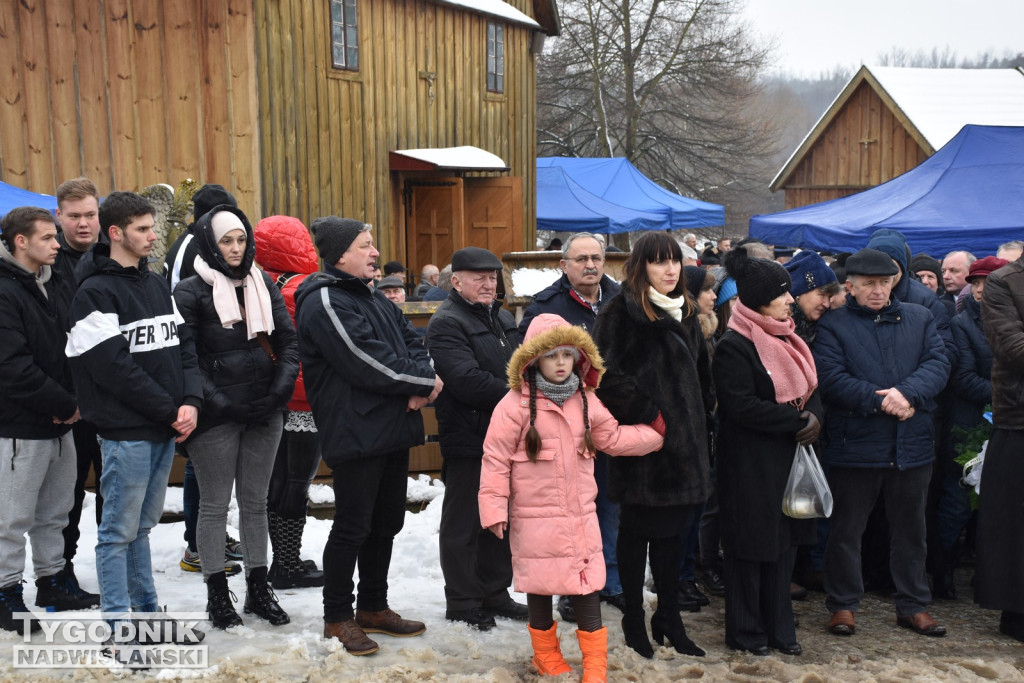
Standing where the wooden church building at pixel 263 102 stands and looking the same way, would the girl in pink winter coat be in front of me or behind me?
in front

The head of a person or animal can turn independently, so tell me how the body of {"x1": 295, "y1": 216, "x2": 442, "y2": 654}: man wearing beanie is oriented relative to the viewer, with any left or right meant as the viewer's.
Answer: facing to the right of the viewer

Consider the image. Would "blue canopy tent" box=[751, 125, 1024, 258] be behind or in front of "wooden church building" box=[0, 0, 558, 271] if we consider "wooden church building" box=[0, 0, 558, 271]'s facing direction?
in front

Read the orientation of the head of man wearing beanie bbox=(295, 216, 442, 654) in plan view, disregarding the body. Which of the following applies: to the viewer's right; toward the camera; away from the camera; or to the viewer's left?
to the viewer's right

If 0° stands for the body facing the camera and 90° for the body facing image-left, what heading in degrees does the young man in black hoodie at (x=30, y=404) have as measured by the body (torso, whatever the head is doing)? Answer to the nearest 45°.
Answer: approximately 315°

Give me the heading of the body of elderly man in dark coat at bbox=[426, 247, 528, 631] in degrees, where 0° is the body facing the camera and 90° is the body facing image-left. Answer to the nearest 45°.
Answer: approximately 315°

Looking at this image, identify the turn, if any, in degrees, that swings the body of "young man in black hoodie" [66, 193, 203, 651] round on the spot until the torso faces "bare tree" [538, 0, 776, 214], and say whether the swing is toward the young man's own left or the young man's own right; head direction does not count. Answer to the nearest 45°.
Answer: approximately 90° to the young man's own left

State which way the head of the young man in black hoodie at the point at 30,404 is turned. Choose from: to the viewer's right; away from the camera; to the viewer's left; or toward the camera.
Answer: to the viewer's right

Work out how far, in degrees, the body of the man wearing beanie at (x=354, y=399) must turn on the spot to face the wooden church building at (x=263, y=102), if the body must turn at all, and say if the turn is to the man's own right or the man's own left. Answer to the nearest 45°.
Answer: approximately 90° to the man's own left

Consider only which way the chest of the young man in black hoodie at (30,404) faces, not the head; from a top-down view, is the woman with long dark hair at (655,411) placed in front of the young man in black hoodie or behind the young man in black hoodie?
in front

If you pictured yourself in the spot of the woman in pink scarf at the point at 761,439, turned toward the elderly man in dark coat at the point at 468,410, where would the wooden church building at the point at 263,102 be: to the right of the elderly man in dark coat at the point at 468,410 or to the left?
right

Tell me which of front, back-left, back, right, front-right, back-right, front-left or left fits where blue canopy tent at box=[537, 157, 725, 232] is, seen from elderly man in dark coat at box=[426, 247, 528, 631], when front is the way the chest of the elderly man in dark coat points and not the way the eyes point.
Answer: back-left

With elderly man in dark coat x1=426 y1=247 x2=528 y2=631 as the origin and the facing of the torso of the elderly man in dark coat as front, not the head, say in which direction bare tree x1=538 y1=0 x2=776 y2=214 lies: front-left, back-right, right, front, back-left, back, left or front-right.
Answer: back-left
